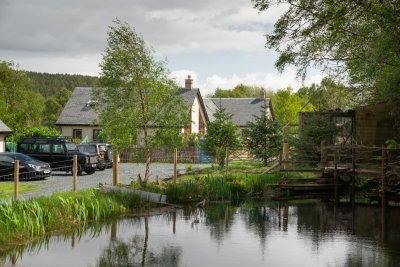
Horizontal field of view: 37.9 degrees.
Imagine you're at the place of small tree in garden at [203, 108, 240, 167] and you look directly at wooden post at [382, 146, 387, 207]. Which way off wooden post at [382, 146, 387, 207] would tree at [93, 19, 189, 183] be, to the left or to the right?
right

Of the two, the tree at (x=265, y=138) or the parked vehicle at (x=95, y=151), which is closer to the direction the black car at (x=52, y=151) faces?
the tree
